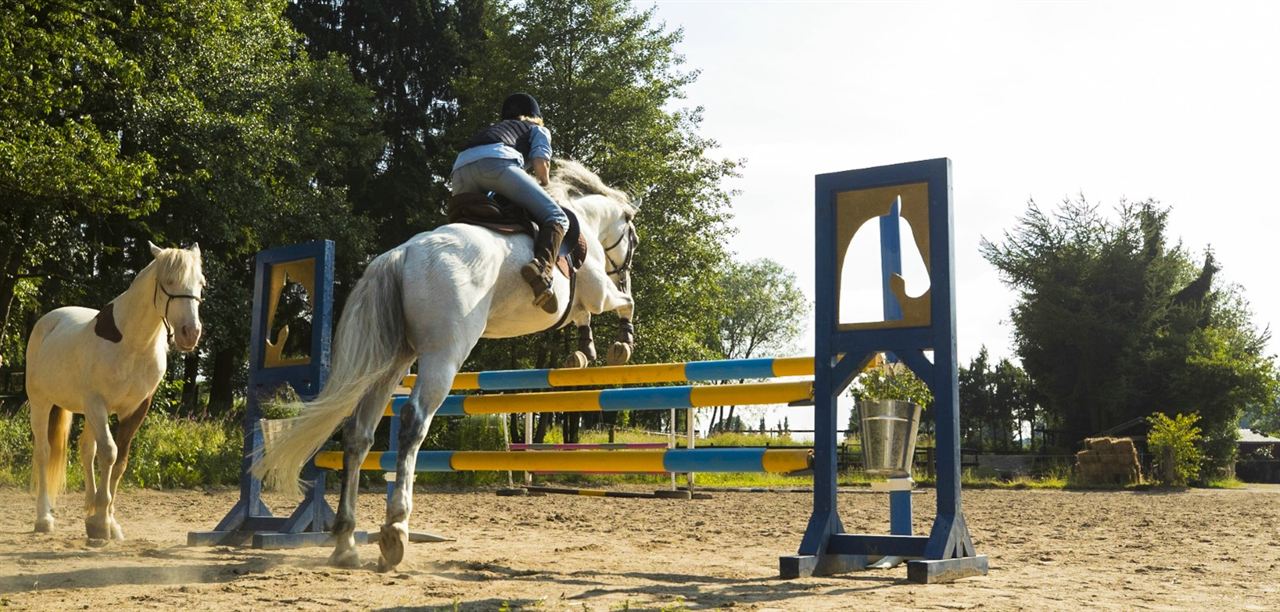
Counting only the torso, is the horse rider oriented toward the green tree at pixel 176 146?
no

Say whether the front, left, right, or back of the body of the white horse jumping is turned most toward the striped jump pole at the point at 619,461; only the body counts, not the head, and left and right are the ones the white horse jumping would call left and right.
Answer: front

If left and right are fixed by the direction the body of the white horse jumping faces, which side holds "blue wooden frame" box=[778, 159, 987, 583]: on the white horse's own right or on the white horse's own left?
on the white horse's own right

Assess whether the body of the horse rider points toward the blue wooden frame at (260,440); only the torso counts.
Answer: no

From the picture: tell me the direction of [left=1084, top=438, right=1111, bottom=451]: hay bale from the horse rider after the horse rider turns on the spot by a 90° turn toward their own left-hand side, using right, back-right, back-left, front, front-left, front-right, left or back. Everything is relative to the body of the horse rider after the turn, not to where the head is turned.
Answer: right

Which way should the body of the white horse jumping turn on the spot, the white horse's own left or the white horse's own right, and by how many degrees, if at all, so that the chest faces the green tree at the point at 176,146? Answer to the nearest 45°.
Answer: approximately 45° to the white horse's own left

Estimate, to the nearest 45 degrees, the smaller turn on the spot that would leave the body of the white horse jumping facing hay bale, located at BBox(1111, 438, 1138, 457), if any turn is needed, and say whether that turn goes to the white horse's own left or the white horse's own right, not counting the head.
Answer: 0° — it already faces it

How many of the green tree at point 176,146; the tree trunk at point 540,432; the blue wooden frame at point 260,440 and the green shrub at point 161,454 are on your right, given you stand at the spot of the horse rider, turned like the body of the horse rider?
0

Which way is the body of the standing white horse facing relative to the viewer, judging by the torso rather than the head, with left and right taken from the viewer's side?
facing the viewer and to the right of the viewer

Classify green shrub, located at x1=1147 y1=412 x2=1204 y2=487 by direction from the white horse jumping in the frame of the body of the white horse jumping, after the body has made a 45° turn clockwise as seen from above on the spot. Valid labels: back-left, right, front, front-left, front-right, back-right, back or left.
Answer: front-left

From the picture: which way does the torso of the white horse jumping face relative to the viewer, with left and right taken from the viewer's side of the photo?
facing away from the viewer and to the right of the viewer

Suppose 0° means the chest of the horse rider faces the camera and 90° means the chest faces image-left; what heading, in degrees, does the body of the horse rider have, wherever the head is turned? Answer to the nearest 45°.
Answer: approximately 225°

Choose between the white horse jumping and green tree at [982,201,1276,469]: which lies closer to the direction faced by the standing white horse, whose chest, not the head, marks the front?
the white horse jumping
